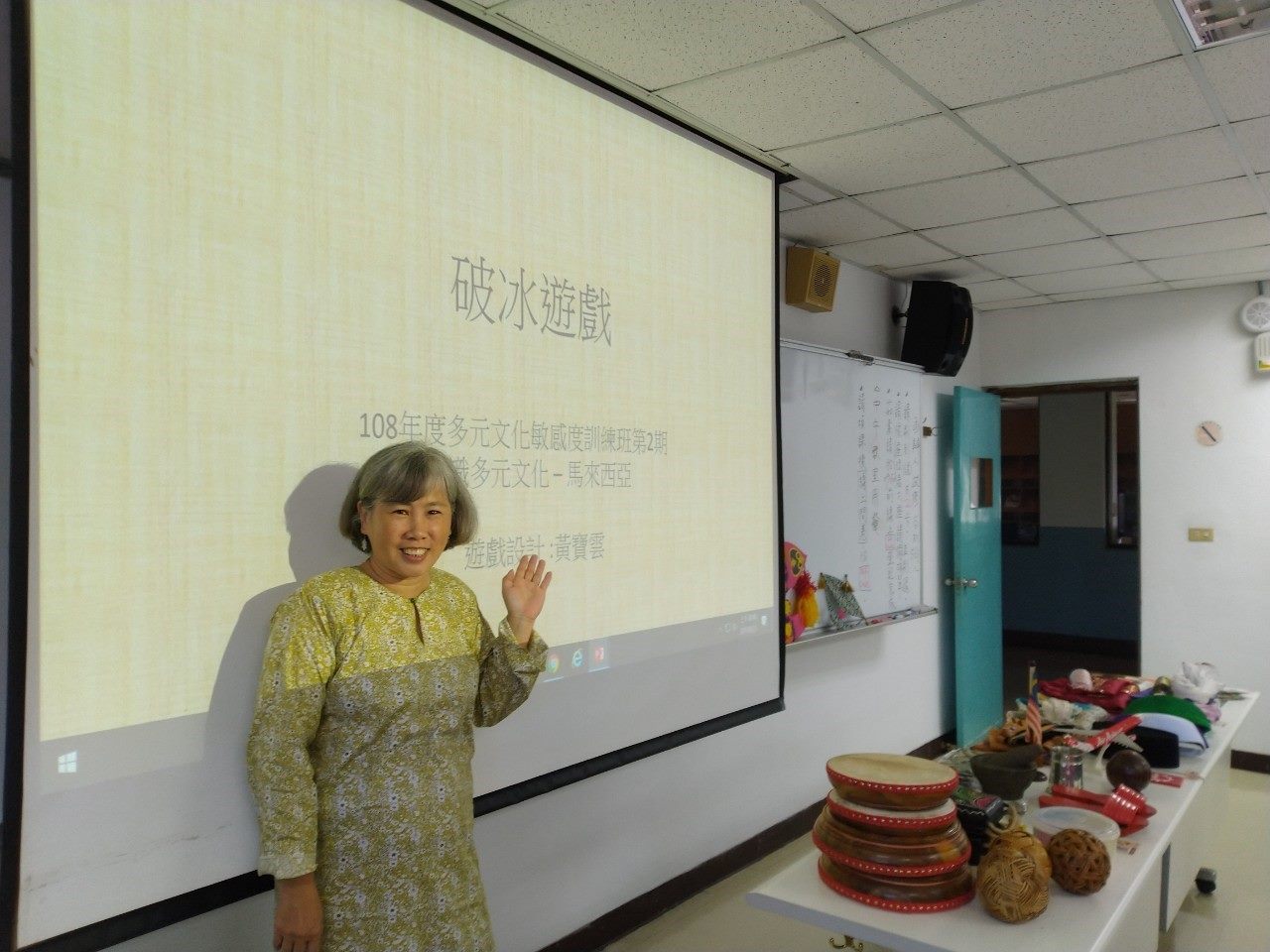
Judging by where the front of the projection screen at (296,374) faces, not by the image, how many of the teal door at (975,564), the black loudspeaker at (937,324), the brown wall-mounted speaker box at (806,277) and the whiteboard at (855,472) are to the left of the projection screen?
4

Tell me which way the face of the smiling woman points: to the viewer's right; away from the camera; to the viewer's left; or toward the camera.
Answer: toward the camera

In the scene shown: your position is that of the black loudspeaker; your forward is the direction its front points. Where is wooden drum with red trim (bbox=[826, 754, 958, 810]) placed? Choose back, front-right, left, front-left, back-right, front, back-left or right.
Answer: front-right

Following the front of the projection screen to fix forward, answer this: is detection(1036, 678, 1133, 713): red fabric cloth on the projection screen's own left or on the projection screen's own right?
on the projection screen's own left

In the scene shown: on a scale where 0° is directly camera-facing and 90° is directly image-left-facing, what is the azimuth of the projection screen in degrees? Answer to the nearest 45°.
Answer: approximately 315°

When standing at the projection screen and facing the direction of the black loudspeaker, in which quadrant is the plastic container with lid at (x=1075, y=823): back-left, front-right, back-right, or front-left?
front-right

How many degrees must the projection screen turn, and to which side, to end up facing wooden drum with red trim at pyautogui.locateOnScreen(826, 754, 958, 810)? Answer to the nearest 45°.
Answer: approximately 45° to its left

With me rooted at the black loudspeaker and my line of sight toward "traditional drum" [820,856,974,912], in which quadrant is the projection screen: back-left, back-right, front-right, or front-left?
front-right

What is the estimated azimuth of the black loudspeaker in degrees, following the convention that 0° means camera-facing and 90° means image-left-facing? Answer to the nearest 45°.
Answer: approximately 315°

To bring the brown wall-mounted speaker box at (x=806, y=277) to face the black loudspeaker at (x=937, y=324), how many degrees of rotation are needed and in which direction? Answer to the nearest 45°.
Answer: approximately 90° to its left

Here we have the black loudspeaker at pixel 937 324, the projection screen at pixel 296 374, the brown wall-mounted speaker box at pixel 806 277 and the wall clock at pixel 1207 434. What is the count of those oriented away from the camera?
0
